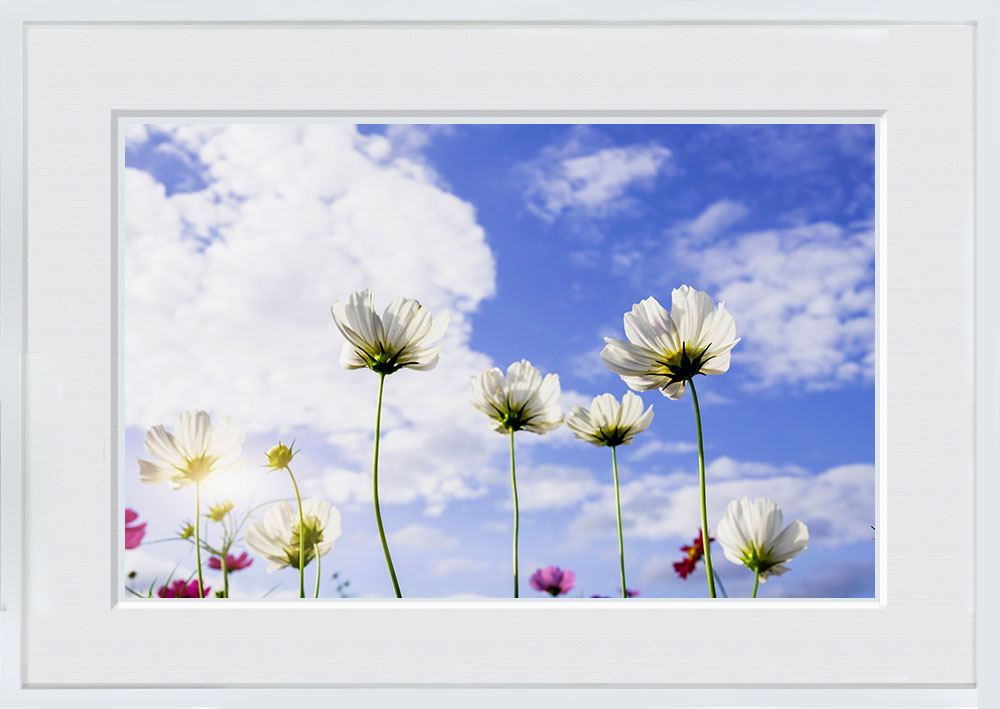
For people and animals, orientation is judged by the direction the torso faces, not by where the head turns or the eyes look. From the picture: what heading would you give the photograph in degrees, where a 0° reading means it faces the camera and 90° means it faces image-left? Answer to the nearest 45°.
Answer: approximately 0°
